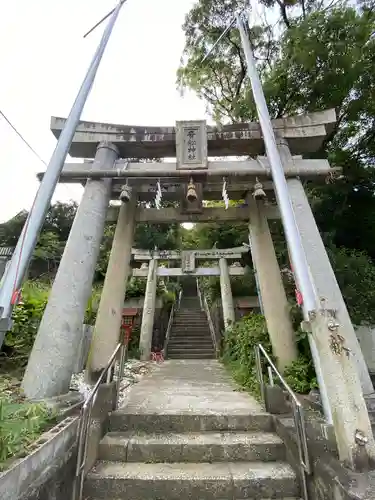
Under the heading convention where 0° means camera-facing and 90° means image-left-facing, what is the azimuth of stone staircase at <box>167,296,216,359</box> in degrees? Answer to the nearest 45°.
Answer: approximately 0°

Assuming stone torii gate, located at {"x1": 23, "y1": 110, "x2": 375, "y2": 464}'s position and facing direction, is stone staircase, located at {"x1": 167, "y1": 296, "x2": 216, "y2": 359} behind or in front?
behind

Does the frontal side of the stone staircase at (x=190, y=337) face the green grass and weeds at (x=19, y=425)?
yes

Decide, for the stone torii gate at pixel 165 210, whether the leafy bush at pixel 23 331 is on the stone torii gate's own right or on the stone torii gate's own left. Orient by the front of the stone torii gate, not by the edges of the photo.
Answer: on the stone torii gate's own right

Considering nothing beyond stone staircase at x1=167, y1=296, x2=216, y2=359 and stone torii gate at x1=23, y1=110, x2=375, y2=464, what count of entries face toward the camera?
2

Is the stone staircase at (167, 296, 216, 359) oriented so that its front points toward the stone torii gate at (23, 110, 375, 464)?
yes
